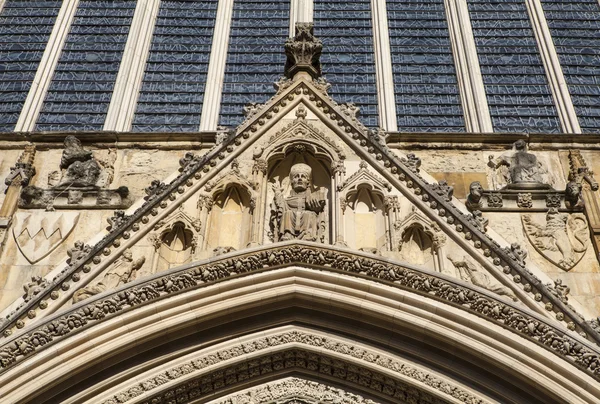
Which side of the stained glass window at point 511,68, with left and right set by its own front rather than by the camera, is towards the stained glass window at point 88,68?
right

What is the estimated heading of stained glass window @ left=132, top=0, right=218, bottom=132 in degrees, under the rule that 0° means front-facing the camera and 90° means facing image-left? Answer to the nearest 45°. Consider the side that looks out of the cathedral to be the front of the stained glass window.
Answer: approximately 0°

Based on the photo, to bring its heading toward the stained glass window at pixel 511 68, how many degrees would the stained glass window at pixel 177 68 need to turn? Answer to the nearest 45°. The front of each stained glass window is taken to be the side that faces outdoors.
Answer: approximately 90° to its left
